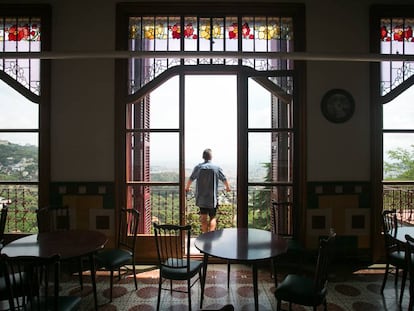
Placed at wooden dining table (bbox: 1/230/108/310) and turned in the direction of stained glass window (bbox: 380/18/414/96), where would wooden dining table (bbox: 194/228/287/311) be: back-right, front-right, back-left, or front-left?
front-right

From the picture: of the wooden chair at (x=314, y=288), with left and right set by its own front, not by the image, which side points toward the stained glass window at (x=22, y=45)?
front

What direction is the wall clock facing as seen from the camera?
toward the camera

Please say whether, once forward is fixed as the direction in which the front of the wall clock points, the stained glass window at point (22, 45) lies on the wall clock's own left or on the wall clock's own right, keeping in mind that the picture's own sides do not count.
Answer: on the wall clock's own right

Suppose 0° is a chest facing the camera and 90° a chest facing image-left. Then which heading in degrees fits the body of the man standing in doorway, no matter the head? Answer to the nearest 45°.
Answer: approximately 180°

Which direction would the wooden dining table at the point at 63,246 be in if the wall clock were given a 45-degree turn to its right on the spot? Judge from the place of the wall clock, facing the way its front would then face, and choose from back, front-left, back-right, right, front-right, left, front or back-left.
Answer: front

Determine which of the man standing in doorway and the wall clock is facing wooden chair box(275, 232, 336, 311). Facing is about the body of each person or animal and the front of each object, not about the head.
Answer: the wall clock
